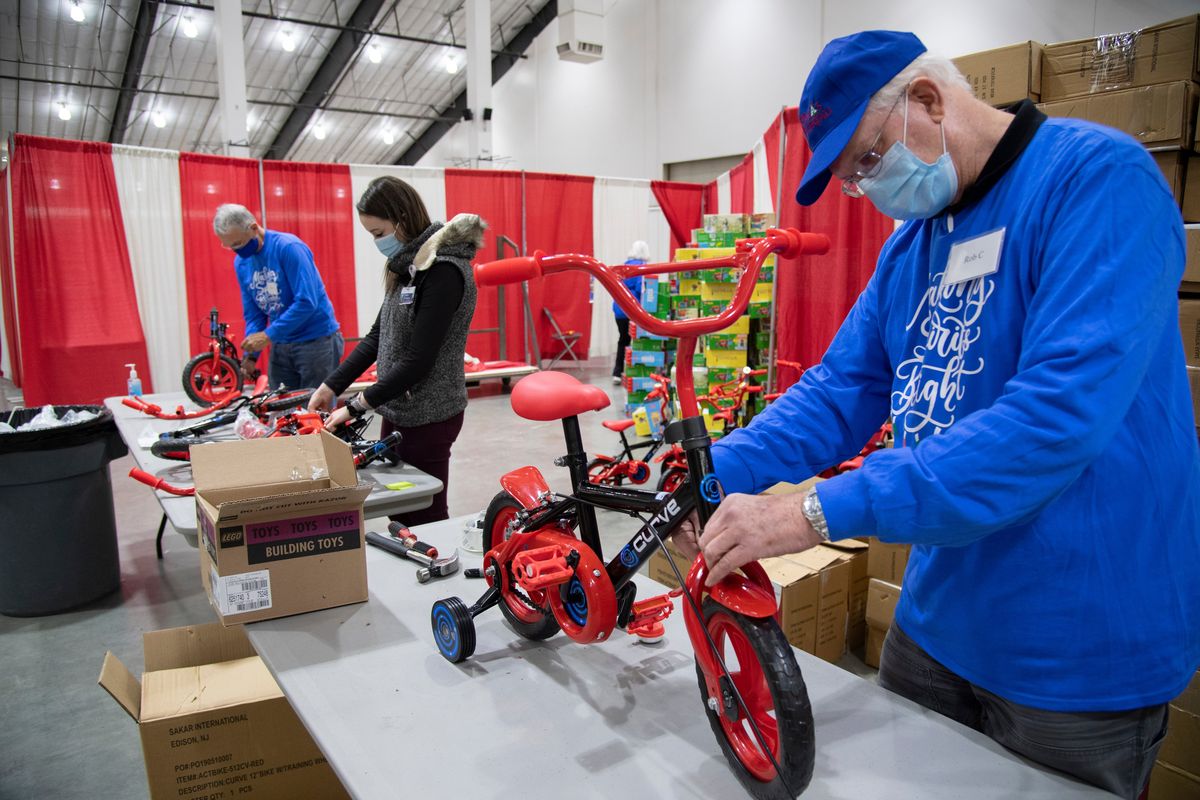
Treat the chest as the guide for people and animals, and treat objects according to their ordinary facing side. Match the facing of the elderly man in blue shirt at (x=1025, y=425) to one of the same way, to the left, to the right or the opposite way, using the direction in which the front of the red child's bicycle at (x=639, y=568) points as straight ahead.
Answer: to the right

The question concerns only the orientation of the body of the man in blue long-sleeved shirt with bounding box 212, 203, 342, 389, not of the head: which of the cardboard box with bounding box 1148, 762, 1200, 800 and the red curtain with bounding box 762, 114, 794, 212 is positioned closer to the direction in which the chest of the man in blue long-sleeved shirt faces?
the cardboard box

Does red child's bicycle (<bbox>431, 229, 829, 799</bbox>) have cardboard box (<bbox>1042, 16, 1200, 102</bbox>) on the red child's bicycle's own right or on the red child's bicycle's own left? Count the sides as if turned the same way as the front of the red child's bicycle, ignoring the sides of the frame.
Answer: on the red child's bicycle's own left

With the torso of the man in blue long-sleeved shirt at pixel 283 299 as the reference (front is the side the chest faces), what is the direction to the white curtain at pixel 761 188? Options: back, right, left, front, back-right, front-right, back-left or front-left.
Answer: back

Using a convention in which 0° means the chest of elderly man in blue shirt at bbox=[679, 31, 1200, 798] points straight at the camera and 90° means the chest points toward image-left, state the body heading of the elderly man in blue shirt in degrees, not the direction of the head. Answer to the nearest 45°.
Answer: approximately 45°

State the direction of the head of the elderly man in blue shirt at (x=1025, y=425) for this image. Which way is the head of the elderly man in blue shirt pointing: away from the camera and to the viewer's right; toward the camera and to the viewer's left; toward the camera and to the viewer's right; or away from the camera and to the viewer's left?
toward the camera and to the viewer's left

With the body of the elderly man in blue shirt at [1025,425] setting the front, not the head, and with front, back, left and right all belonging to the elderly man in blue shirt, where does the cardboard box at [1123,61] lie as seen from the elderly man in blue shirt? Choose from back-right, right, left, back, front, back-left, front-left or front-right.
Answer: back-right

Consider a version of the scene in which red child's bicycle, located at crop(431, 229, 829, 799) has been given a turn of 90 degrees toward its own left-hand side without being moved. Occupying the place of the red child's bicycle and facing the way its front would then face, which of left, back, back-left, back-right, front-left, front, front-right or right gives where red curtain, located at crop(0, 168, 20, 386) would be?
left

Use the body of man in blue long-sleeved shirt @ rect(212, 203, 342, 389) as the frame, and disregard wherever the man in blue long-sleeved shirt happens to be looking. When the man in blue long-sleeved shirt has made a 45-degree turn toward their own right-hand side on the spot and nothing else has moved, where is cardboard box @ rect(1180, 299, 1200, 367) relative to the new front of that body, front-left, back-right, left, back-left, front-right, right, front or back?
back-left

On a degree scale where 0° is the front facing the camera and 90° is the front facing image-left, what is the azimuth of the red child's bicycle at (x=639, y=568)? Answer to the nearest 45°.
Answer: approximately 315°

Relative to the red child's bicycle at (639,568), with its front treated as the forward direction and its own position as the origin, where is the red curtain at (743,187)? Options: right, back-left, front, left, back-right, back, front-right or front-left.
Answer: back-left

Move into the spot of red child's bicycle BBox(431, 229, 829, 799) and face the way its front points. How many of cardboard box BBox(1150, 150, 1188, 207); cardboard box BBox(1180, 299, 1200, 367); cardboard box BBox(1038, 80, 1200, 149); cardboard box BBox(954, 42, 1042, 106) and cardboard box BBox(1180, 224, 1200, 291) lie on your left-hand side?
5

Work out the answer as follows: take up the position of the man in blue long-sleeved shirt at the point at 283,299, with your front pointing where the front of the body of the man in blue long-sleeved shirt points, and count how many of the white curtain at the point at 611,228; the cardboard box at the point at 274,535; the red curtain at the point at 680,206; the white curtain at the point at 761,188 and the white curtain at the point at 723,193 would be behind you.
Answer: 4
